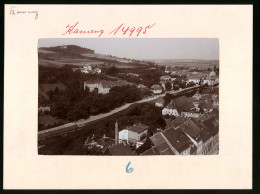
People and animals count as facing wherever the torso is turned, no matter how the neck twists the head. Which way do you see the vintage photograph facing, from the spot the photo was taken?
facing the viewer
